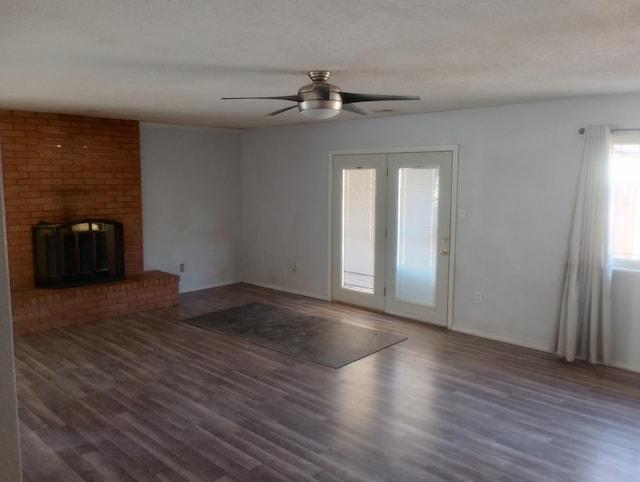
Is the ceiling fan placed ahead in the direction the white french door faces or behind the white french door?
ahead

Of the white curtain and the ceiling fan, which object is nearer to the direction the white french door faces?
the ceiling fan

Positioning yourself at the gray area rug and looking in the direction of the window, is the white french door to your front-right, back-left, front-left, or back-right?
front-left

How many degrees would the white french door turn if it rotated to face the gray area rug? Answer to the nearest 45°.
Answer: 0° — it already faces it

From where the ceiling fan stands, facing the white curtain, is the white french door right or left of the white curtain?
left

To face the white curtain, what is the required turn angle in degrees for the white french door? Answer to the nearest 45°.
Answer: approximately 90° to its left

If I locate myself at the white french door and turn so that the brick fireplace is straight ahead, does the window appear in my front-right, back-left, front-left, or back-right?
back-left

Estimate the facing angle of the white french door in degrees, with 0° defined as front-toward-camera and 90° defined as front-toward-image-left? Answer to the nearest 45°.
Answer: approximately 45°

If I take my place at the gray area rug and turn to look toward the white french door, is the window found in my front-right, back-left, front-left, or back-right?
front-right

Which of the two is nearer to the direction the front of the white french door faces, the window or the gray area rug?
the gray area rug

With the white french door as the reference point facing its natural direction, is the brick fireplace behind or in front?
in front
